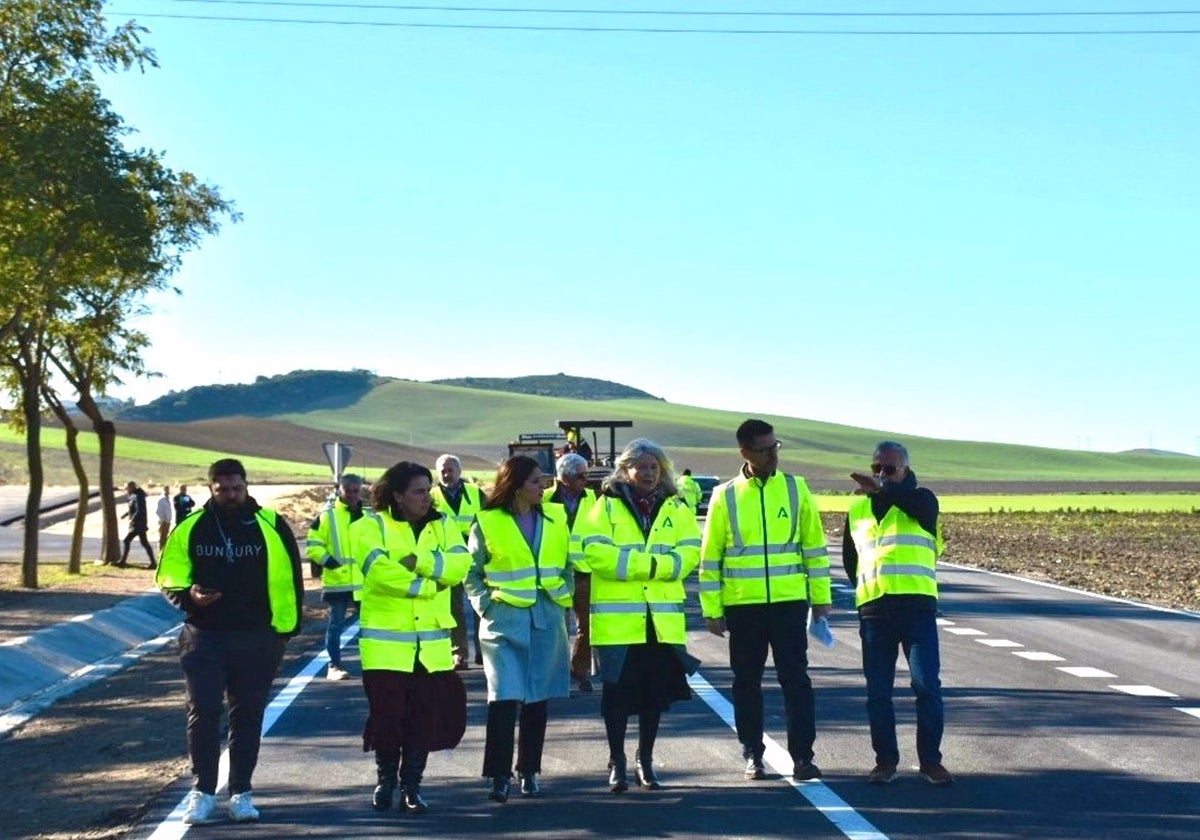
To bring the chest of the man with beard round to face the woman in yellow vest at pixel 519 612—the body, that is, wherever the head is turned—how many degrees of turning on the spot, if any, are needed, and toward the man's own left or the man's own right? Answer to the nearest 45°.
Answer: approximately 90° to the man's own left

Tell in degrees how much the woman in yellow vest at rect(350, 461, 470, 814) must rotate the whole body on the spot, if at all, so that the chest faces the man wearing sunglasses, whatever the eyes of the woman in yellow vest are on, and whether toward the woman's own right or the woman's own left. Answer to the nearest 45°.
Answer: approximately 45° to the woman's own left

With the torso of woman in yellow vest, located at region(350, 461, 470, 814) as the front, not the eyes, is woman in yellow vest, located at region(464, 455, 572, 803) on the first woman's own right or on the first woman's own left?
on the first woman's own left

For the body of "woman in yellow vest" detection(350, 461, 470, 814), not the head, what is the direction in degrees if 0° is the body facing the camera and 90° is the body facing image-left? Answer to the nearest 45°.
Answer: approximately 315°
